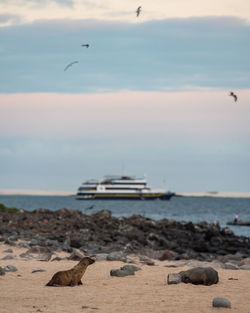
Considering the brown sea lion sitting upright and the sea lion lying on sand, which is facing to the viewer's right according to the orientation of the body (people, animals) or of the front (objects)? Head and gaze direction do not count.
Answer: the brown sea lion sitting upright

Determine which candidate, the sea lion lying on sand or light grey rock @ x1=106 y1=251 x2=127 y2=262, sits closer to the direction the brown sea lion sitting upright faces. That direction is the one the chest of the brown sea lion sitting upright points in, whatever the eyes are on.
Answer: the sea lion lying on sand

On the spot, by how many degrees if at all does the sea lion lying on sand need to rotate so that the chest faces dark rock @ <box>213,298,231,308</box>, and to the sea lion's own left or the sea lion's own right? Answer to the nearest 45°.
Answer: approximately 90° to the sea lion's own left

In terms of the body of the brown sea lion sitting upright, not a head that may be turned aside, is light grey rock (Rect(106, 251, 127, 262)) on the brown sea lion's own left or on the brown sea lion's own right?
on the brown sea lion's own left

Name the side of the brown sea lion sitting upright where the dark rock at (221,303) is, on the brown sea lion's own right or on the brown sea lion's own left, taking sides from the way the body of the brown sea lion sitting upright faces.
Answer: on the brown sea lion's own right

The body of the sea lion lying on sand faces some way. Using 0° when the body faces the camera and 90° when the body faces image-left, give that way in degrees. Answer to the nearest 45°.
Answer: approximately 90°

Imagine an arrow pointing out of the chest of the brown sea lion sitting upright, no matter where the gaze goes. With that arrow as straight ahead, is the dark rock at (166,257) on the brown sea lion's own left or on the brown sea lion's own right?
on the brown sea lion's own left

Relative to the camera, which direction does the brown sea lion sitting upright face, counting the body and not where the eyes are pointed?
to the viewer's right

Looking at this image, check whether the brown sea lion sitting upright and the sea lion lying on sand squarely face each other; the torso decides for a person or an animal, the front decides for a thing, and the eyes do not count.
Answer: yes

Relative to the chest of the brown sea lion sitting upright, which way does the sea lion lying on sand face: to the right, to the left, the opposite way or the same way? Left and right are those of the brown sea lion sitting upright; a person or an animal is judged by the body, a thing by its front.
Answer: the opposite way

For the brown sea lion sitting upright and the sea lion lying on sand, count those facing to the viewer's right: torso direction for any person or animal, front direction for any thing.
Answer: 1

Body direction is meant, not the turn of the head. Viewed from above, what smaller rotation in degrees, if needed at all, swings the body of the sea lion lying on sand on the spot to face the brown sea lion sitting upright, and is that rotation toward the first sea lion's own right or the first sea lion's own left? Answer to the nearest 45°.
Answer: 0° — it already faces it
